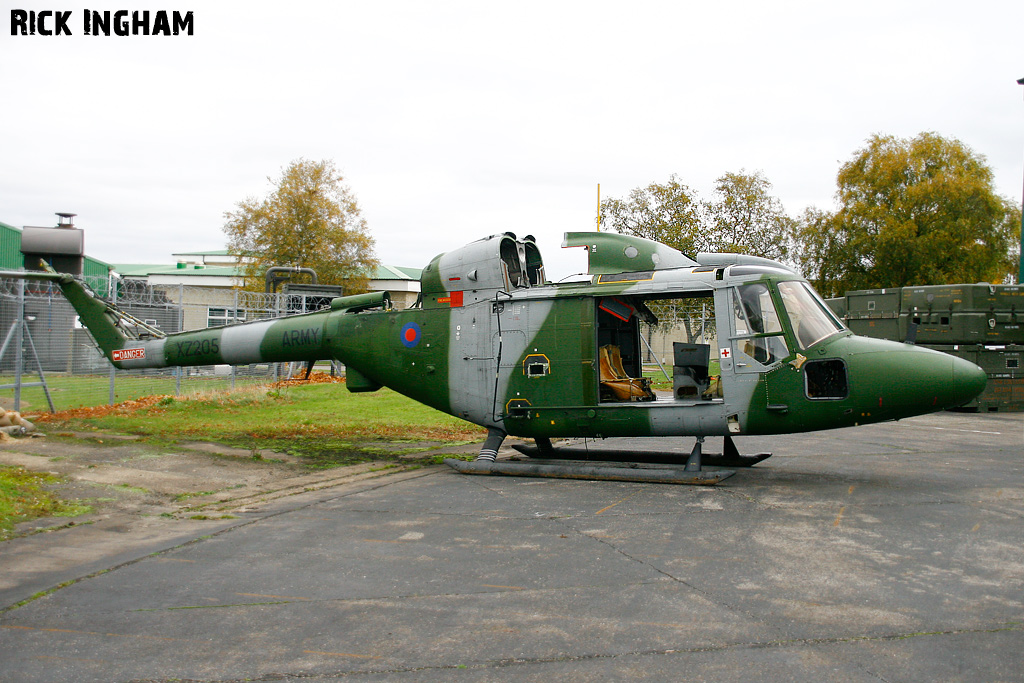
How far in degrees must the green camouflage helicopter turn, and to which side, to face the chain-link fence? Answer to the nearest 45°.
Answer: approximately 135° to its left

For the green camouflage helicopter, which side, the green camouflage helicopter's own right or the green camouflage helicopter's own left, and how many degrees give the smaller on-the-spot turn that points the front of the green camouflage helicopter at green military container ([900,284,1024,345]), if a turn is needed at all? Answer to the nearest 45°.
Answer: approximately 45° to the green camouflage helicopter's own left

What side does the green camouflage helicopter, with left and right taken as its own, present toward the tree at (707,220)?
left

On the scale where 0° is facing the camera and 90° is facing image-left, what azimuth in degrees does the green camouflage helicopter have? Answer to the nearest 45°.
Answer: approximately 270°

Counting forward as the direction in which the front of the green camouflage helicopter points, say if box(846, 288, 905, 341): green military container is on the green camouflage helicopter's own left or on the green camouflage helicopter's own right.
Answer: on the green camouflage helicopter's own left

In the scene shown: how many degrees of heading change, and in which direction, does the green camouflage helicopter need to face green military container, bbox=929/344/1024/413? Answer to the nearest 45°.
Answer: approximately 45° to its left

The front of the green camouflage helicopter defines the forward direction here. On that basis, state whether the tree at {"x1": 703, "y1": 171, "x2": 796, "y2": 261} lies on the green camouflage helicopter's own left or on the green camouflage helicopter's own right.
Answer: on the green camouflage helicopter's own left
